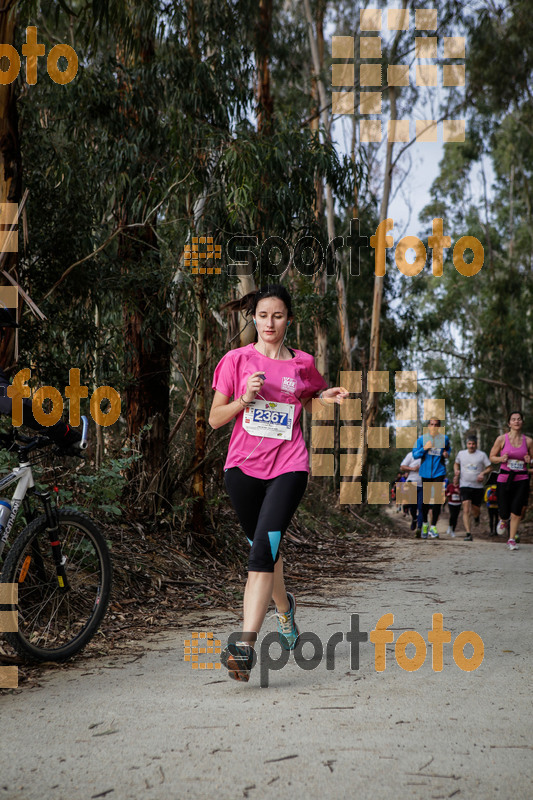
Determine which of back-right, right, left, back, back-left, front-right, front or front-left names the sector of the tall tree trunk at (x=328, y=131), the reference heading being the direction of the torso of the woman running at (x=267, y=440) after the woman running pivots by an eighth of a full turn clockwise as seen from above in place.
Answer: back-right

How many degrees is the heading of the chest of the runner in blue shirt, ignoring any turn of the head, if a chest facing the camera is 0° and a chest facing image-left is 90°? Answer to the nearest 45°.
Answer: approximately 0°

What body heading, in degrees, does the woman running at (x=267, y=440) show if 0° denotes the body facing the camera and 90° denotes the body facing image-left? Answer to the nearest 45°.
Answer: approximately 0°

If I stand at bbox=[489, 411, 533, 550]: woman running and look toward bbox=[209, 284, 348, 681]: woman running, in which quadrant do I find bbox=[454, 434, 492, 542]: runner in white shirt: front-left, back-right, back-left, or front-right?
back-right

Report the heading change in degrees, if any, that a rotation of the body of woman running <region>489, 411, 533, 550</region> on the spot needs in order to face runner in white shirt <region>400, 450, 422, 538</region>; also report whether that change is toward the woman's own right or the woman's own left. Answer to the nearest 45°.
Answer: approximately 135° to the woman's own right
